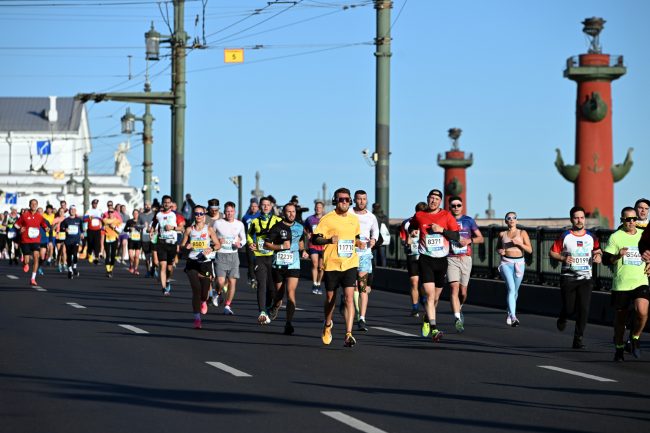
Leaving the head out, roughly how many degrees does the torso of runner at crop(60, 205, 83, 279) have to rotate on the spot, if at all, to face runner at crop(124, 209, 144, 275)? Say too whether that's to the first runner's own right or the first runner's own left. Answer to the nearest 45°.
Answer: approximately 135° to the first runner's own left

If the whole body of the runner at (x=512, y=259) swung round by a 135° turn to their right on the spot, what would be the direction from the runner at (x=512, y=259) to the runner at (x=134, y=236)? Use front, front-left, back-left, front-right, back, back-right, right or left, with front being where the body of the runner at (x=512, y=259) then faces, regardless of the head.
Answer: front

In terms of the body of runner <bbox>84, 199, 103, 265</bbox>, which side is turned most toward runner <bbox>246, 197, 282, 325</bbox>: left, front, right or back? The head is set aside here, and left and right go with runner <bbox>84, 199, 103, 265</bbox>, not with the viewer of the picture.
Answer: front

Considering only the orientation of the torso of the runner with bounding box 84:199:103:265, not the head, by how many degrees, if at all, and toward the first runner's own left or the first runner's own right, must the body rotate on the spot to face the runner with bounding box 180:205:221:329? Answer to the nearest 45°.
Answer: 0° — they already face them

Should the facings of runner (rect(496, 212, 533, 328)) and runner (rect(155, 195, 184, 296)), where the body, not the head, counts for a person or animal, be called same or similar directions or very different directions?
same or similar directions

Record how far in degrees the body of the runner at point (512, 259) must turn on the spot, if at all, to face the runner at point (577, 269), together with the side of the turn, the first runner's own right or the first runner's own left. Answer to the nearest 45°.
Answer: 0° — they already face them

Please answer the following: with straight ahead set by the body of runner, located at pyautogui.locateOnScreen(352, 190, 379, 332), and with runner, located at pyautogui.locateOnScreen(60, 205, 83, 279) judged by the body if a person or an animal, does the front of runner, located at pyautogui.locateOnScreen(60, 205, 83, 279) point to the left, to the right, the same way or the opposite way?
the same way

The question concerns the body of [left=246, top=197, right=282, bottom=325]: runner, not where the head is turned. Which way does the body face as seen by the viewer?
toward the camera

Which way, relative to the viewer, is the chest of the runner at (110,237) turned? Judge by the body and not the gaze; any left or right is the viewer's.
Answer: facing the viewer

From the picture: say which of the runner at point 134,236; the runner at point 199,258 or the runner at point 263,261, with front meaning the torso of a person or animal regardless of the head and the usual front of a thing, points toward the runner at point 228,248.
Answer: the runner at point 134,236

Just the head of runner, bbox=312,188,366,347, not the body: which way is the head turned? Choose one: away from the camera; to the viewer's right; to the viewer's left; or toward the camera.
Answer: toward the camera

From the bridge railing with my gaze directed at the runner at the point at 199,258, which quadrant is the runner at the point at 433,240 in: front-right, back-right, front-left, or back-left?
front-left

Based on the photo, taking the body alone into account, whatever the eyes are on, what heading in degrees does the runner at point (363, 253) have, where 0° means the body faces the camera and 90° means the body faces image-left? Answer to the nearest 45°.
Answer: approximately 0°

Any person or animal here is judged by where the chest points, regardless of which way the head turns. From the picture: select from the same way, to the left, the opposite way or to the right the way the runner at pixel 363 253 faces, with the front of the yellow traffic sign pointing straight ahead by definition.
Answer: the same way

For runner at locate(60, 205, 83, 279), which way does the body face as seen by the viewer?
toward the camera

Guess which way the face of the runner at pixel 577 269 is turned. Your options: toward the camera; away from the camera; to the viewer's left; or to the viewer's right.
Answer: toward the camera

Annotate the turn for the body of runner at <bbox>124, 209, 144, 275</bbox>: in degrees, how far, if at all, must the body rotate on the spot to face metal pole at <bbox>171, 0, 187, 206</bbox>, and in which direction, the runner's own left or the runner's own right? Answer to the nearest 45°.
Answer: approximately 180°

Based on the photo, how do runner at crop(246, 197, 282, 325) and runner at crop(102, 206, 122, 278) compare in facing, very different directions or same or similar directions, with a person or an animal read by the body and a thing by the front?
same or similar directions

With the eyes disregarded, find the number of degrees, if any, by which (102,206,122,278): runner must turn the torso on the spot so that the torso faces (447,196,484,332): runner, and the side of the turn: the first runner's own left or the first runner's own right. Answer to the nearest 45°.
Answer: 0° — they already face them

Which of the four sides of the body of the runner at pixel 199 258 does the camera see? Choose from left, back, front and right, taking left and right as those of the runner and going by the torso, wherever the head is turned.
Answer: front

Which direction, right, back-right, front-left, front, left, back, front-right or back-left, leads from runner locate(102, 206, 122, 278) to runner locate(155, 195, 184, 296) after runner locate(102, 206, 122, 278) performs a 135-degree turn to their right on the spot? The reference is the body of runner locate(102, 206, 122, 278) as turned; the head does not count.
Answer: back-left

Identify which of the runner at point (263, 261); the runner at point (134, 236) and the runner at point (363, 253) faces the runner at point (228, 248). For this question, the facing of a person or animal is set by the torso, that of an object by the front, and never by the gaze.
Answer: the runner at point (134, 236)

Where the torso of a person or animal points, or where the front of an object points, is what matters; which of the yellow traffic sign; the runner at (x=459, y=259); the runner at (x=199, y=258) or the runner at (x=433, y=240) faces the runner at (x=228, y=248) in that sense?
the yellow traffic sign

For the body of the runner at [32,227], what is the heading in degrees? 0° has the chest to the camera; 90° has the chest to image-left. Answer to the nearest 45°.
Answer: approximately 0°

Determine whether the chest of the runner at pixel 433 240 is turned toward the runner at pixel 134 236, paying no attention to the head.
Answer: no
